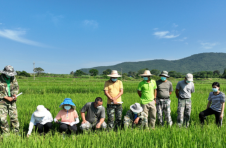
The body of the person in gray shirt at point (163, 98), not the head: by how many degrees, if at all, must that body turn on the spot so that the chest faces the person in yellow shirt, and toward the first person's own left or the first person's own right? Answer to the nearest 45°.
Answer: approximately 45° to the first person's own right

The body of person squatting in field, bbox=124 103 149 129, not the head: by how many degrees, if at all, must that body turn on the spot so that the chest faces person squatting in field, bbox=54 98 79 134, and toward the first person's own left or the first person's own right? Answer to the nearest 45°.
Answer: approximately 90° to the first person's own right

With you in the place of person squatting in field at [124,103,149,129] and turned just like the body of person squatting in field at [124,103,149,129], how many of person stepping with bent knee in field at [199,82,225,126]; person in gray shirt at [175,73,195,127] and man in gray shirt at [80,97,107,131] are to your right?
1

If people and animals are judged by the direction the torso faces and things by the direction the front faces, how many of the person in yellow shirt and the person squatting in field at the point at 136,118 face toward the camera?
2
